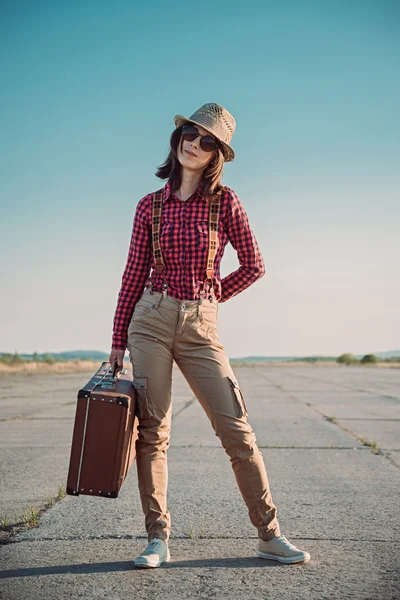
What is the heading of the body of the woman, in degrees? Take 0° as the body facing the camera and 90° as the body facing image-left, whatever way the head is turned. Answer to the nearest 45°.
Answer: approximately 0°
